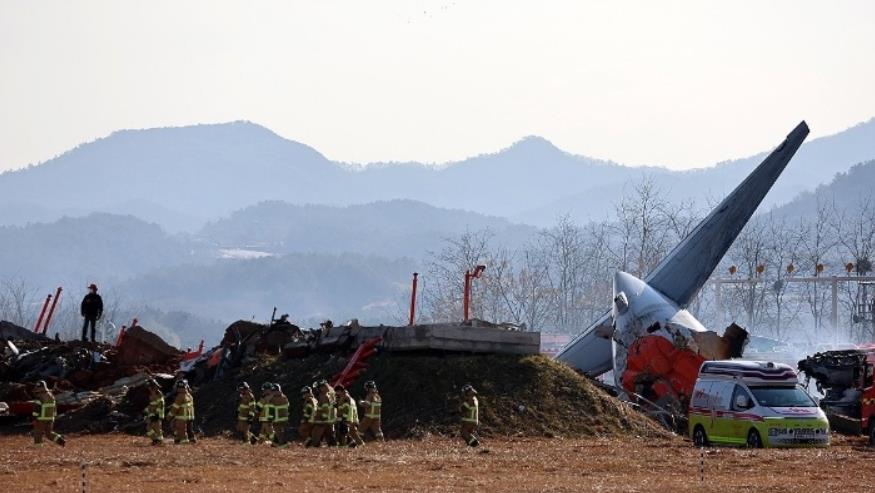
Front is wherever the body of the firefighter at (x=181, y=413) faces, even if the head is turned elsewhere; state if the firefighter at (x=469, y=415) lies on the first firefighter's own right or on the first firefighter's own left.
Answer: on the first firefighter's own right

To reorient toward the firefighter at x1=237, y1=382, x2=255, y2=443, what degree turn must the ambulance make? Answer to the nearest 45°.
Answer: approximately 135° to its right

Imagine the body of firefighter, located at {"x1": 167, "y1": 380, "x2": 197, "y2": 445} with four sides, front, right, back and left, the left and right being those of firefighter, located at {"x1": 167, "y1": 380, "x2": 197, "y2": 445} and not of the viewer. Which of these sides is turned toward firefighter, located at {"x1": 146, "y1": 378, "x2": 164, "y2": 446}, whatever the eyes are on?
left

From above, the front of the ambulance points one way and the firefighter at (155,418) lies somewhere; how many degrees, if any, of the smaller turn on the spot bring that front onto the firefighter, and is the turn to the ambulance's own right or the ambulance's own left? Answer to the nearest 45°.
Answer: approximately 135° to the ambulance's own right

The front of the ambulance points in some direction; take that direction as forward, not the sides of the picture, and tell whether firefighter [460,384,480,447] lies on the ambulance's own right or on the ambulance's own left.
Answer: on the ambulance's own right

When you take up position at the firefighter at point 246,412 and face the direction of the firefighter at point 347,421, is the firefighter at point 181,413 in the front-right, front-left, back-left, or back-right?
back-right

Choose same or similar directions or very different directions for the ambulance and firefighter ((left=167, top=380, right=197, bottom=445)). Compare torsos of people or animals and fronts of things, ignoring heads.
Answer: very different directions

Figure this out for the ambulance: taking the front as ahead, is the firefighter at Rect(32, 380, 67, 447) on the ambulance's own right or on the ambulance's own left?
on the ambulance's own right

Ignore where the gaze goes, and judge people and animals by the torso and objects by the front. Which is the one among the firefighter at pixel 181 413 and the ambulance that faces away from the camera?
the firefighter

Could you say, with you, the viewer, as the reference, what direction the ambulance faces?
facing the viewer and to the right of the viewer

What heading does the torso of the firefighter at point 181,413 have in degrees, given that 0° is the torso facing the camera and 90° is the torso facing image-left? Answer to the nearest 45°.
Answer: approximately 180°

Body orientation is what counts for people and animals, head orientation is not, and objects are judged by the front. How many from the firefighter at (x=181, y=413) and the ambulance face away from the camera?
1
